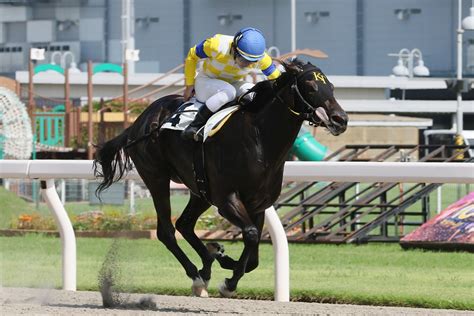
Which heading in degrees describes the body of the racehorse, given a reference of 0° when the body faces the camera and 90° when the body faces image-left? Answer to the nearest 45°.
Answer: approximately 315°
